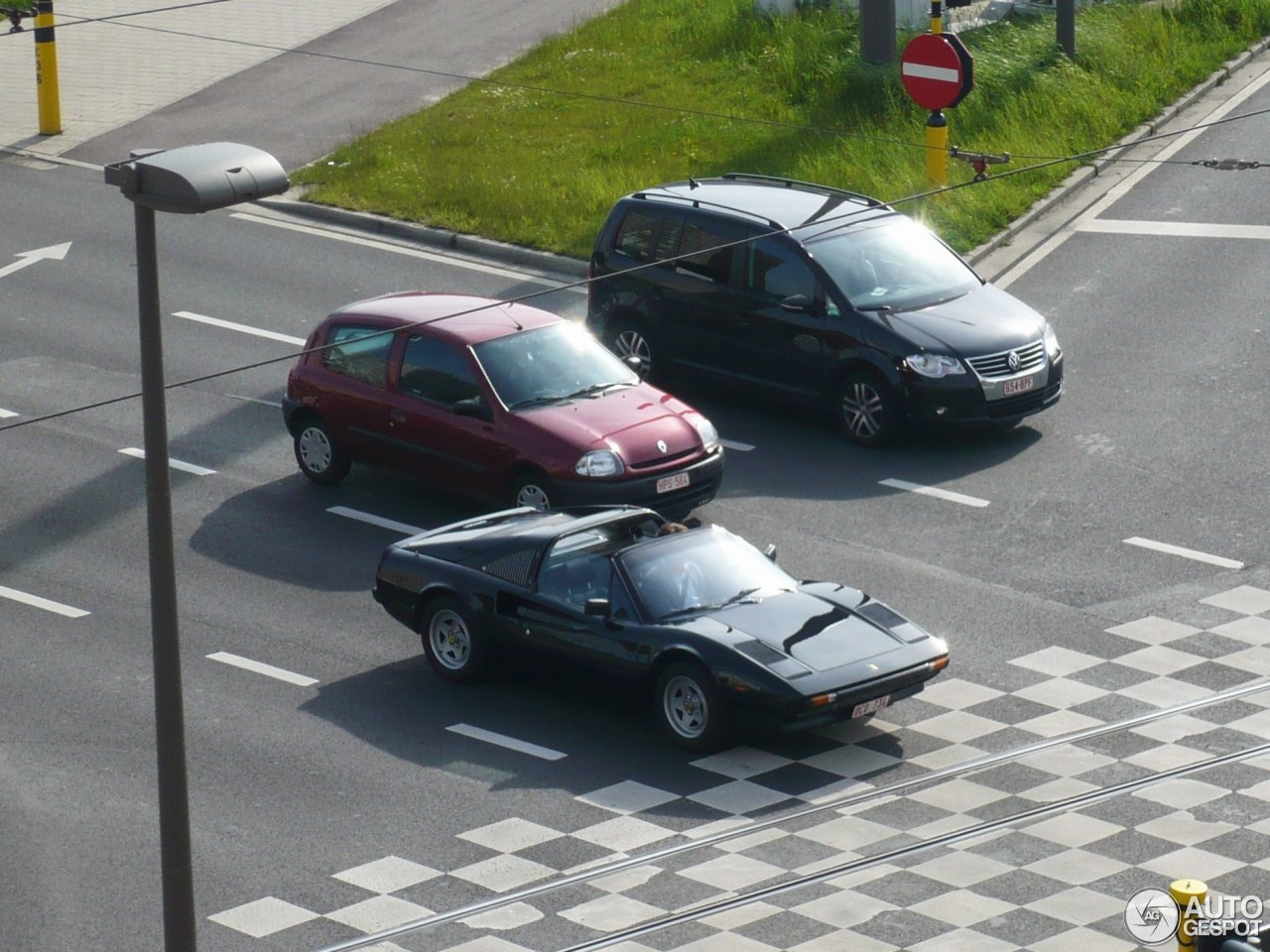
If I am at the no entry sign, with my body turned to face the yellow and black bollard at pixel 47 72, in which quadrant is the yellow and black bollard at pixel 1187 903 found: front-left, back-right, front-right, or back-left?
back-left

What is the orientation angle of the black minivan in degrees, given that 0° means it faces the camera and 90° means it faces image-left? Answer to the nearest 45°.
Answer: approximately 315°

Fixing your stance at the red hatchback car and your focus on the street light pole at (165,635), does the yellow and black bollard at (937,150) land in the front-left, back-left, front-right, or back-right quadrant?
back-left

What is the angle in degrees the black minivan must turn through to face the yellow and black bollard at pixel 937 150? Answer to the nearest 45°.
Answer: approximately 135° to its left

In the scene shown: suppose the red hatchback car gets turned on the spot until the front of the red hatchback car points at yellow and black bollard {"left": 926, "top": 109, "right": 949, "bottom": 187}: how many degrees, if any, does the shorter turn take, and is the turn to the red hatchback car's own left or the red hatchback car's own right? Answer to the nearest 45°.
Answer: approximately 90° to the red hatchback car's own left

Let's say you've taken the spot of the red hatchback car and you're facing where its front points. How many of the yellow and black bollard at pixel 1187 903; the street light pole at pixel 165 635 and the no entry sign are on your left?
1

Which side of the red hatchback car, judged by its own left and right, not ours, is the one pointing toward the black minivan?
left

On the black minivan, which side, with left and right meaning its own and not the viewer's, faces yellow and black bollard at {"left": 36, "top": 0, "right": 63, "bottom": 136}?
back

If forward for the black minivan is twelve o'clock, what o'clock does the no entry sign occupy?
The no entry sign is roughly at 8 o'clock from the black minivan.

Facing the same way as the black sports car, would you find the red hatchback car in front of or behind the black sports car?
behind

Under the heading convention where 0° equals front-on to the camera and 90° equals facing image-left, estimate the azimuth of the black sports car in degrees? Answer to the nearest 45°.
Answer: approximately 315°

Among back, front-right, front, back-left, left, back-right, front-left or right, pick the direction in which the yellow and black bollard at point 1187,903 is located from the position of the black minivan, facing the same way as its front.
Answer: front-right

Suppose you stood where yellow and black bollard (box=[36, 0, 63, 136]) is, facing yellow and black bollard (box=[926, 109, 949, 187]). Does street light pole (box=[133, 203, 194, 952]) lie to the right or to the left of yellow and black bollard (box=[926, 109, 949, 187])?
right

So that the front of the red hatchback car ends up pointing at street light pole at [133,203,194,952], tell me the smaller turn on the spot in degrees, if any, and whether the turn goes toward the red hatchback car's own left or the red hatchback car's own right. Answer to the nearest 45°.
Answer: approximately 45° to the red hatchback car's own right

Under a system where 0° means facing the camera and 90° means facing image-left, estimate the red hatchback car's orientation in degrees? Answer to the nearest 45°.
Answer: approximately 315°
